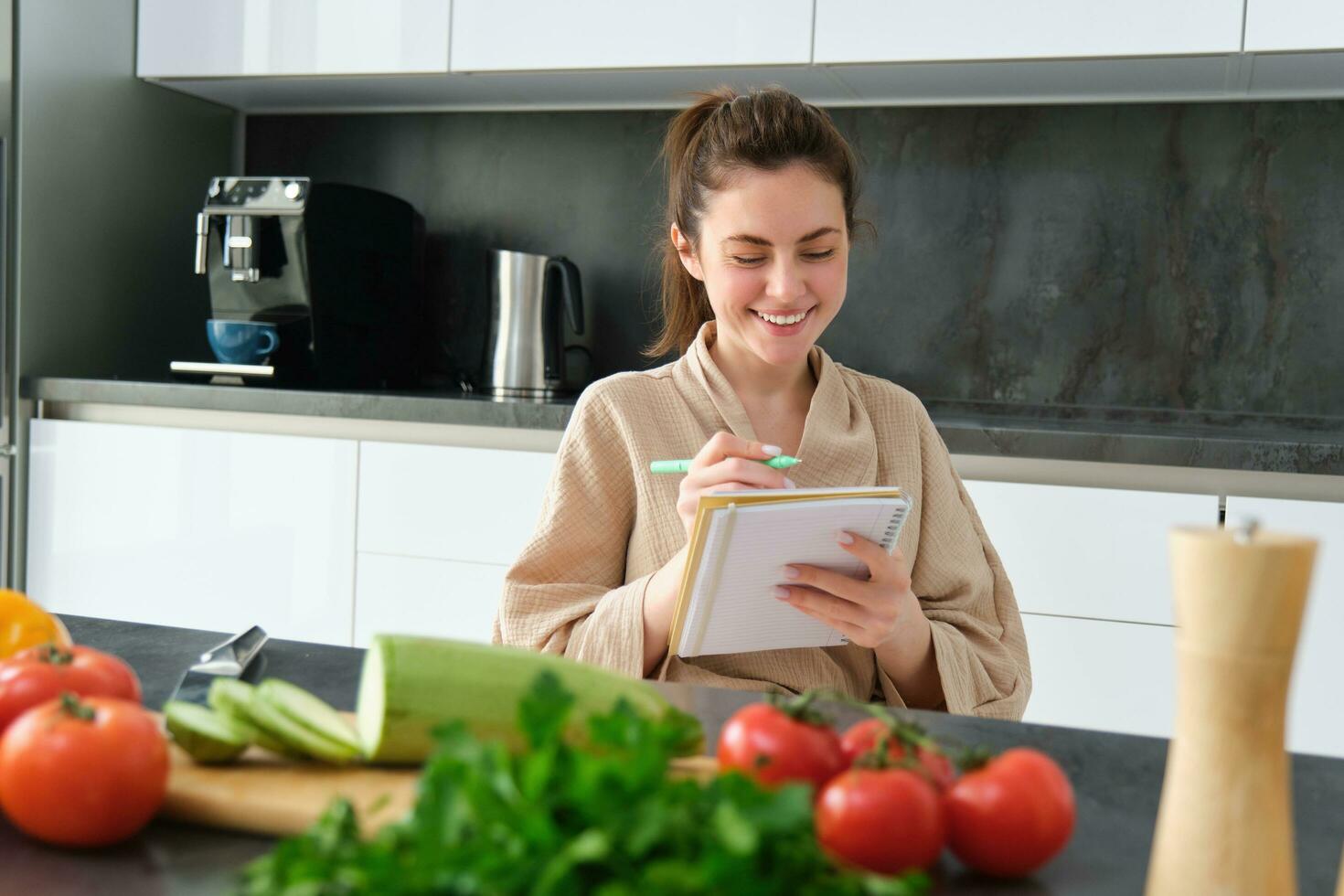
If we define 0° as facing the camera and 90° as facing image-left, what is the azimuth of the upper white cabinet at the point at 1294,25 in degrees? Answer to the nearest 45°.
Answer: approximately 0°

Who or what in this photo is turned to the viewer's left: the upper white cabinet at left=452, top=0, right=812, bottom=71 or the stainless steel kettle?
the stainless steel kettle

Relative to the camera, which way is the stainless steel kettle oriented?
to the viewer's left

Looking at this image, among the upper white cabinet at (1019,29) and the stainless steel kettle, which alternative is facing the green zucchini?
the upper white cabinet

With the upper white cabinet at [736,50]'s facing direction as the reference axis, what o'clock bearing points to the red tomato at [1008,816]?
The red tomato is roughly at 12 o'clock from the upper white cabinet.

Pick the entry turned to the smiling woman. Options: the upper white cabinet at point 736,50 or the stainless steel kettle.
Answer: the upper white cabinet

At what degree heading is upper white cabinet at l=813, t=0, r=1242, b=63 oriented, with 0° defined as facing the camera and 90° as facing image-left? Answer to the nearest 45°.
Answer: approximately 0°

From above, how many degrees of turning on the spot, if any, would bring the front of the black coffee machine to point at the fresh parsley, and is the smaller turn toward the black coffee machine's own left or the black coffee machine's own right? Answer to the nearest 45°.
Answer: approximately 45° to the black coffee machine's own left

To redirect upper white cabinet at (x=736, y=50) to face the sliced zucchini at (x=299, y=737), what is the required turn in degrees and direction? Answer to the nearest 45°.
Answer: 0° — it already faces it
